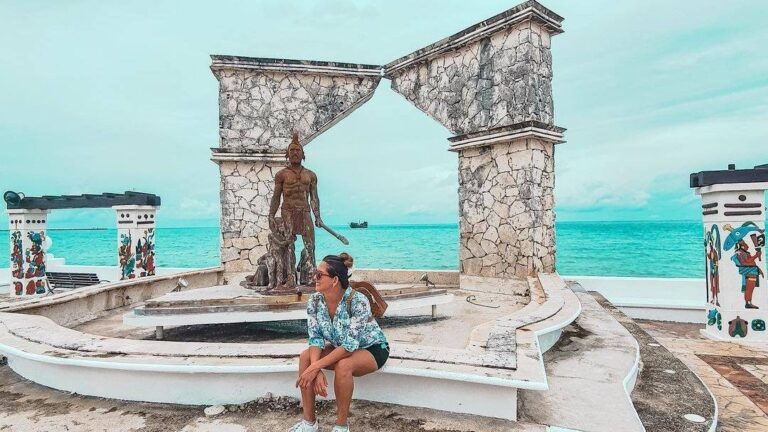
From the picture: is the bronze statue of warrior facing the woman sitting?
yes

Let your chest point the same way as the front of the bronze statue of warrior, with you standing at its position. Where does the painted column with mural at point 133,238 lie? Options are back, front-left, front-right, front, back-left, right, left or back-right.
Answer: back-right

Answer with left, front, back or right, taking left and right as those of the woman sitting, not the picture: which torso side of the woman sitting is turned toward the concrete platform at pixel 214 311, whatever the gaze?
right

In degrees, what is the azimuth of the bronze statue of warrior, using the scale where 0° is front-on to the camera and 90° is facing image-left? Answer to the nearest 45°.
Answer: approximately 0°

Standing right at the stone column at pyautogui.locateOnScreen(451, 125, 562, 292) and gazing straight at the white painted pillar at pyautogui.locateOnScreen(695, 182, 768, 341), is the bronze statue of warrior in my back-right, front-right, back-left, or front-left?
back-right

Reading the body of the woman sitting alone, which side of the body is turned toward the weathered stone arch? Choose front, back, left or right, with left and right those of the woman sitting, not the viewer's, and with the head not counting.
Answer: back

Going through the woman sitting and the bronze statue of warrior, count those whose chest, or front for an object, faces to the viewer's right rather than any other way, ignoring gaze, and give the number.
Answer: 0

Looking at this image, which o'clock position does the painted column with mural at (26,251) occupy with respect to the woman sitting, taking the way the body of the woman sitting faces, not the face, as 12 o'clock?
The painted column with mural is roughly at 3 o'clock from the woman sitting.

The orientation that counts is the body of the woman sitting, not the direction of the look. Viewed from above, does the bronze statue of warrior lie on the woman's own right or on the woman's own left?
on the woman's own right

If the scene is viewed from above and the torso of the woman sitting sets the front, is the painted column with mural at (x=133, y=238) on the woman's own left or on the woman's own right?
on the woman's own right

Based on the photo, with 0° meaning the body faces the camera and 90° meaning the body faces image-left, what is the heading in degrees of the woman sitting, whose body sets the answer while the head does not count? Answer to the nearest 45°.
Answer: approximately 45°

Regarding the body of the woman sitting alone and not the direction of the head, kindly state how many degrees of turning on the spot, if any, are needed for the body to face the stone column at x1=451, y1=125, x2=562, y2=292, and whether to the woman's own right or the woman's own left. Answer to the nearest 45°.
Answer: approximately 180°

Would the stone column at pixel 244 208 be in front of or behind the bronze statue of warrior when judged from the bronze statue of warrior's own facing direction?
behind

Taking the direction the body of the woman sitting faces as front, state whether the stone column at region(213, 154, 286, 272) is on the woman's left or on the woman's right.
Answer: on the woman's right

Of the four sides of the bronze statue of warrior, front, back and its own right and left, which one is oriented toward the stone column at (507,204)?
left
